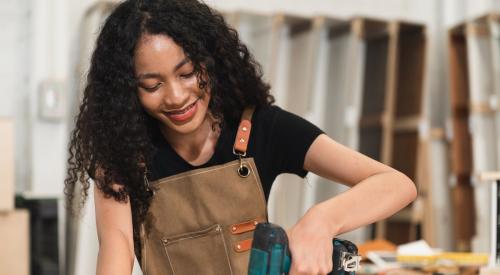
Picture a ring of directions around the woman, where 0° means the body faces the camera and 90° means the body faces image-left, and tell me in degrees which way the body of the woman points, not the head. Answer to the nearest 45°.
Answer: approximately 0°
